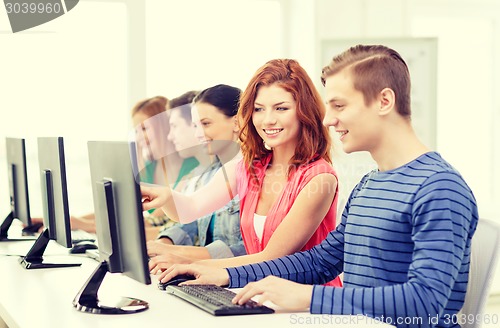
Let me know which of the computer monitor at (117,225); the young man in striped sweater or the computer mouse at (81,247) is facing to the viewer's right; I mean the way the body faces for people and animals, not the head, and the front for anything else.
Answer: the computer monitor

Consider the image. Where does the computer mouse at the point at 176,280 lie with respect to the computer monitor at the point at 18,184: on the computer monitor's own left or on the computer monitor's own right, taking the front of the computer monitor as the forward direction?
on the computer monitor's own right

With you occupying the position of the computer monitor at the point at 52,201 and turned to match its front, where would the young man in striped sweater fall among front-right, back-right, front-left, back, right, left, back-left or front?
front-right

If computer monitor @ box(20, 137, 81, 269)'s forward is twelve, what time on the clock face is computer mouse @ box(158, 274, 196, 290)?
The computer mouse is roughly at 2 o'clock from the computer monitor.

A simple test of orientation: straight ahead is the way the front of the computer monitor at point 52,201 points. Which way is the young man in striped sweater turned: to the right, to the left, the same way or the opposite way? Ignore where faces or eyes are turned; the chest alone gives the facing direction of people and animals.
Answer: the opposite way

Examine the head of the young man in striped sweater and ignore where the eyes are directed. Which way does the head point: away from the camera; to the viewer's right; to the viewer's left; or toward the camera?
to the viewer's left

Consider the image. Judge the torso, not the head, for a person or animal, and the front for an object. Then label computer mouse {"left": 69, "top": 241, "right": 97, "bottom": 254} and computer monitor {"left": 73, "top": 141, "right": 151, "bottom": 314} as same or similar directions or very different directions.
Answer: very different directions

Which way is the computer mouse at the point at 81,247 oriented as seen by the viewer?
to the viewer's left

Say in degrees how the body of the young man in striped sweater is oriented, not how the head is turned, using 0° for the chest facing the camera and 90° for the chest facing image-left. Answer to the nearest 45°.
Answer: approximately 90°

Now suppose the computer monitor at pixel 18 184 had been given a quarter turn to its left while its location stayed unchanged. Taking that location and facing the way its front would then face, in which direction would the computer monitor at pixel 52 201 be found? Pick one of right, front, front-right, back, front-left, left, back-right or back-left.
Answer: back

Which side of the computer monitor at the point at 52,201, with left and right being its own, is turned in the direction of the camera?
right

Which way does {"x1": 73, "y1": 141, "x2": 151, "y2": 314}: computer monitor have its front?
to the viewer's right

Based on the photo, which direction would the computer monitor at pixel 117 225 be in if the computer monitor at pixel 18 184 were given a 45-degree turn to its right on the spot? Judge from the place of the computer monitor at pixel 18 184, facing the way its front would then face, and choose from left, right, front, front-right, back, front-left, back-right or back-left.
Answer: front-right

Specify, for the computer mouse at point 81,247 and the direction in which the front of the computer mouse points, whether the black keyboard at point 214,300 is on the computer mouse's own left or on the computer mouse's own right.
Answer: on the computer mouse's own left

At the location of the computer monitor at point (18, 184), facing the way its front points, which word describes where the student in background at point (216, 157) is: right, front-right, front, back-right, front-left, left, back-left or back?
front-right
